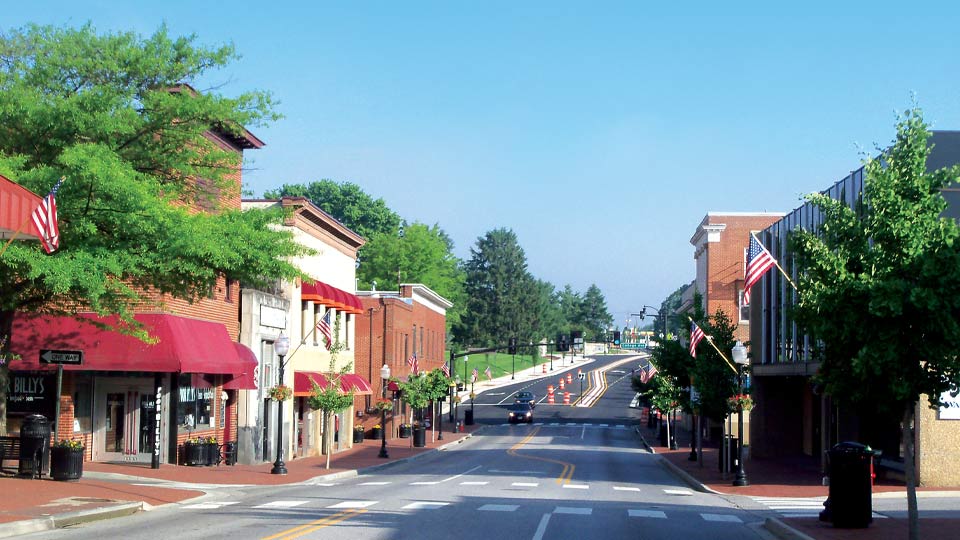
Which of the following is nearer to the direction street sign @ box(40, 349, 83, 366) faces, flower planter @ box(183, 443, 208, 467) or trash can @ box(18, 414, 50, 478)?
the trash can

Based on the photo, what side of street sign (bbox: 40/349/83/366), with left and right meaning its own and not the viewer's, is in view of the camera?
front

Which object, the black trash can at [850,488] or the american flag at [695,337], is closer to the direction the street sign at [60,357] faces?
the black trash can

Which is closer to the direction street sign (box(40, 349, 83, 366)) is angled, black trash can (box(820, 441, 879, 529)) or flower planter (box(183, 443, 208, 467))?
the black trash can

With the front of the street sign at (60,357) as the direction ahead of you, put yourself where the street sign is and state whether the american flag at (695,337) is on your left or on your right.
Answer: on your left

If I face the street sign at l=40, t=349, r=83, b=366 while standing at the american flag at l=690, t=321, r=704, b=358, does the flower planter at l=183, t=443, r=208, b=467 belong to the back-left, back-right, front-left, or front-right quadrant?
front-right

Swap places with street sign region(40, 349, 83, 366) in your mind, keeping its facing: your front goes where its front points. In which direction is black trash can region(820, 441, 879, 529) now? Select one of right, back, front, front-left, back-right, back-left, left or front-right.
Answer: front-left

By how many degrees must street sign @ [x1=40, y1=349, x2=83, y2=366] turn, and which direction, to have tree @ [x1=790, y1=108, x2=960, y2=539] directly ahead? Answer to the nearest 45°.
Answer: approximately 45° to its left

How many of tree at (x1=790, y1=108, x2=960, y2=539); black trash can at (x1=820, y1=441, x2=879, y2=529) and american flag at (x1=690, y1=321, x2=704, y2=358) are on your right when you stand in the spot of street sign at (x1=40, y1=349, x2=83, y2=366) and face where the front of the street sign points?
0

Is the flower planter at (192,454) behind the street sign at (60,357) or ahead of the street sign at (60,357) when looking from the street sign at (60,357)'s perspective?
behind
